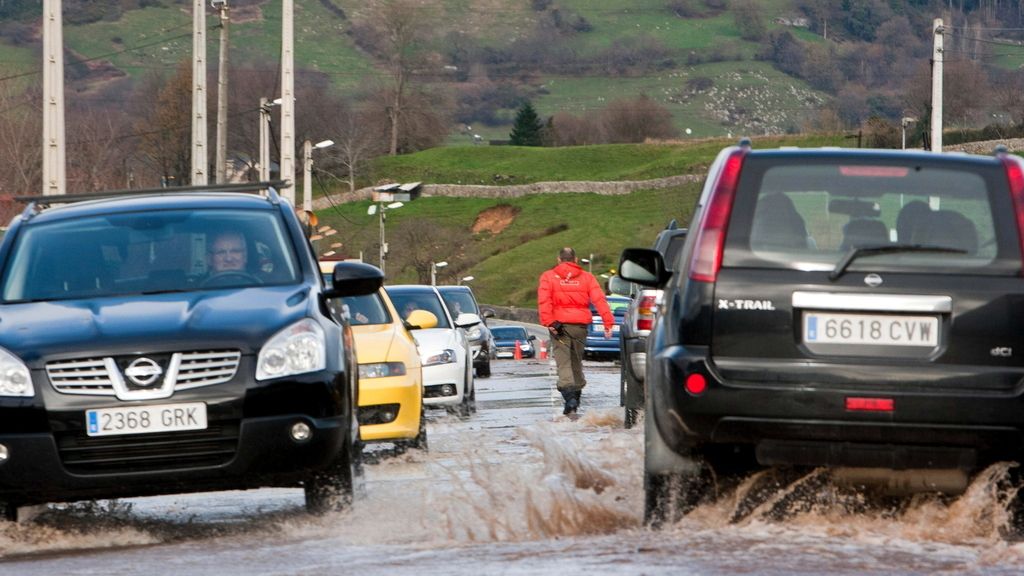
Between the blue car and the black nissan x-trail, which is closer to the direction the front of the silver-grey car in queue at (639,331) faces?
the blue car

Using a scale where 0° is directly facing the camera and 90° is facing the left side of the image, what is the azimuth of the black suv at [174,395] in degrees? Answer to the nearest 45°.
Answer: approximately 0°

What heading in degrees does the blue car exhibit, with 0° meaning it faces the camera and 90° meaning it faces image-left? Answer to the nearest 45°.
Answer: approximately 180°

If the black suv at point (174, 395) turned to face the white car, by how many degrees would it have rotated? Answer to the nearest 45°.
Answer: approximately 180°

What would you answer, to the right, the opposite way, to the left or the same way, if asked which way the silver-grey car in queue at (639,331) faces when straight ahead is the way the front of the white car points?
the opposite way

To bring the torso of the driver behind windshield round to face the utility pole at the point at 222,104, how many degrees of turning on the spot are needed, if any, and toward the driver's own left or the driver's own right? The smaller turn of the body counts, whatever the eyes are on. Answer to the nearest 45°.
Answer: approximately 180°

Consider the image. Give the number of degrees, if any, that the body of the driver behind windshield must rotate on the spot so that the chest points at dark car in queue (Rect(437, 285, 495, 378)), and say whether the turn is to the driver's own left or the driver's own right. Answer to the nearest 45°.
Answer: approximately 180°

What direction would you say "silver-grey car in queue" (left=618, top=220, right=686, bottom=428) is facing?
away from the camera

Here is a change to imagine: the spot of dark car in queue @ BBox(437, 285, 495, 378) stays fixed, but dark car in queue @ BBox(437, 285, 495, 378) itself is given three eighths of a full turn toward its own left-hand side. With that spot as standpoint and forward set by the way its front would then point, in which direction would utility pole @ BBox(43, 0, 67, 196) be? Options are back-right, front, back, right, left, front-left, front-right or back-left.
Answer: back-left
